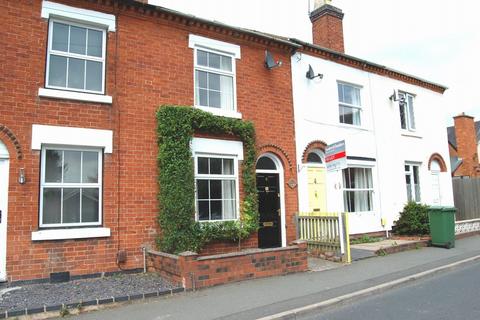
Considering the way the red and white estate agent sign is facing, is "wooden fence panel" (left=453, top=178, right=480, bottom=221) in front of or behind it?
behind

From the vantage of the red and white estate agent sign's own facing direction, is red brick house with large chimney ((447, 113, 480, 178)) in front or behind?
behind

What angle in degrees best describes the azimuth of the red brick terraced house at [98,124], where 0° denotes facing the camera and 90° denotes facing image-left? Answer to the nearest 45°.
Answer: approximately 315°

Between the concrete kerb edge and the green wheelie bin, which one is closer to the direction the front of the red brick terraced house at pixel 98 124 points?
the concrete kerb edge

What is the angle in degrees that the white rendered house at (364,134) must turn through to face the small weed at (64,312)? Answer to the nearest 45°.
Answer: approximately 90° to its right

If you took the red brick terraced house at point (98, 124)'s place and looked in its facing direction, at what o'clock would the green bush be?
The green bush is roughly at 10 o'clock from the red brick terraced house.

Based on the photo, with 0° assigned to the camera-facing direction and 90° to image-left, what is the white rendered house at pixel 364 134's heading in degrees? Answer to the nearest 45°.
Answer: approximately 315°

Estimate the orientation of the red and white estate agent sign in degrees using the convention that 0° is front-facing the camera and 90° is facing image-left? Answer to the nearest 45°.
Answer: approximately 45°
